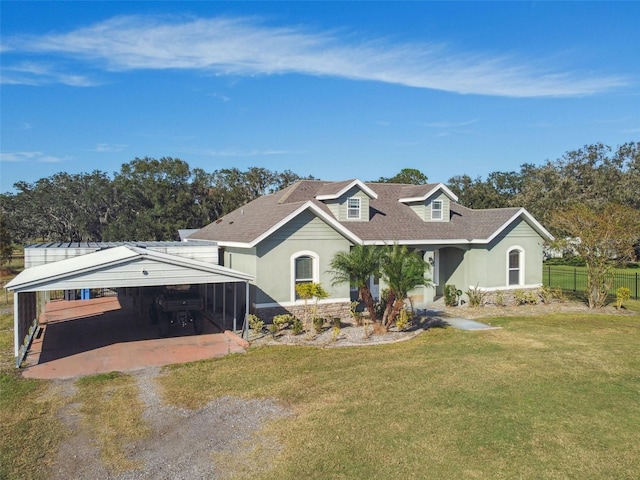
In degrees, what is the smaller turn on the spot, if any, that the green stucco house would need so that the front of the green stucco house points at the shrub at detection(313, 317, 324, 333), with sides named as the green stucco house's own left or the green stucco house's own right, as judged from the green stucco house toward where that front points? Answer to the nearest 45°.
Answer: approximately 45° to the green stucco house's own right

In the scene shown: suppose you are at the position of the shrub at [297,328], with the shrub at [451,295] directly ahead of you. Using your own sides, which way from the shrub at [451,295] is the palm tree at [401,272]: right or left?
right

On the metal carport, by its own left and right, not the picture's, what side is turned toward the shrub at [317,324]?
left

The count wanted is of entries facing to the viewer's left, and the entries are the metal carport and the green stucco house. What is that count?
0

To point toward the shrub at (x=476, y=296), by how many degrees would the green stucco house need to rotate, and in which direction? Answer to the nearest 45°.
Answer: approximately 45° to its left

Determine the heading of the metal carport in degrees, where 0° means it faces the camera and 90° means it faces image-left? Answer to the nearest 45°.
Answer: approximately 0°

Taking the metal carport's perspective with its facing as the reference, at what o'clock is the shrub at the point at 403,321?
The shrub is roughly at 9 o'clock from the metal carport.

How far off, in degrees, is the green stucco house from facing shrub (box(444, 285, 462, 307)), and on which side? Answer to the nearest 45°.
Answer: approximately 45° to its left

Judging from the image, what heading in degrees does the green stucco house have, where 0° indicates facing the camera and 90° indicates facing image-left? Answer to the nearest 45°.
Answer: approximately 315°

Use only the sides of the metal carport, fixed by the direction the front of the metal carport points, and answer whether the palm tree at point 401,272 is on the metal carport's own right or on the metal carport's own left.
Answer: on the metal carport's own left

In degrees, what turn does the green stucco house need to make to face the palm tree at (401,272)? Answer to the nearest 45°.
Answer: approximately 45° to its right

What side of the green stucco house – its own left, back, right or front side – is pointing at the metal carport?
right
